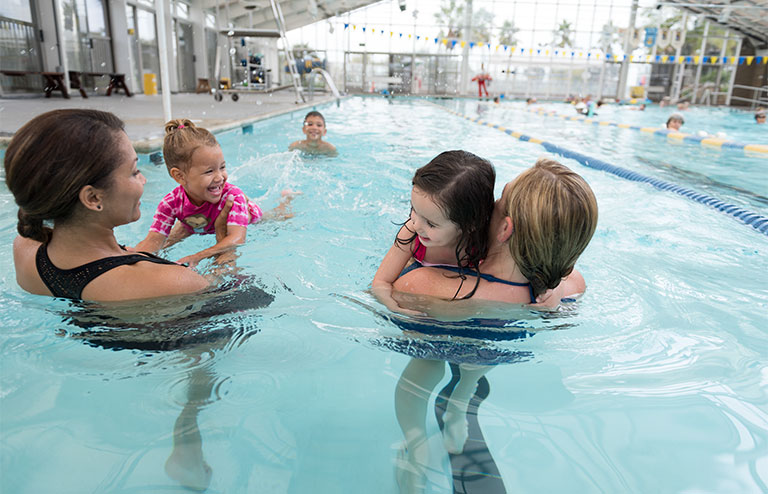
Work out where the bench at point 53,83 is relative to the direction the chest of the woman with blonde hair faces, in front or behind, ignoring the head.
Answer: in front

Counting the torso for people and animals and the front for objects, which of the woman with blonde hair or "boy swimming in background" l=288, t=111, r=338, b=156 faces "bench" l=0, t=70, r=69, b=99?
the woman with blonde hair

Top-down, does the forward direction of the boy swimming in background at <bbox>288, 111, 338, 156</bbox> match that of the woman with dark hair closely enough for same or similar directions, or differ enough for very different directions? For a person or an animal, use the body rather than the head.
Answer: very different directions

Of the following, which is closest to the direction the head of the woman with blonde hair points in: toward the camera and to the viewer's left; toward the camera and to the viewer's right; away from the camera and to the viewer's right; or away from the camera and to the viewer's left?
away from the camera and to the viewer's left

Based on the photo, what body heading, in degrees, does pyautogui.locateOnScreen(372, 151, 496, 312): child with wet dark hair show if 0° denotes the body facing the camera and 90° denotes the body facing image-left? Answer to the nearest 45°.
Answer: approximately 45°

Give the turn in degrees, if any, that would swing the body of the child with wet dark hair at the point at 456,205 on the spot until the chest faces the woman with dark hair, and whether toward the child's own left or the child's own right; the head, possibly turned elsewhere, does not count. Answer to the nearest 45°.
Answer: approximately 45° to the child's own right

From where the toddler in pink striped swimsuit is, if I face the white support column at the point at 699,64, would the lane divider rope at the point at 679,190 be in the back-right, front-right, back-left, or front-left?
front-right

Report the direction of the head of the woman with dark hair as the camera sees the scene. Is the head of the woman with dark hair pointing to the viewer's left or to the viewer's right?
to the viewer's right

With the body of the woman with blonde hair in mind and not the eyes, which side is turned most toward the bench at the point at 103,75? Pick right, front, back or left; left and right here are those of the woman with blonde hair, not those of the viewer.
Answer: front

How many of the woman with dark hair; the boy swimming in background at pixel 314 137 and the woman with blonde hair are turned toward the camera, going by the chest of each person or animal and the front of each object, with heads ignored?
1

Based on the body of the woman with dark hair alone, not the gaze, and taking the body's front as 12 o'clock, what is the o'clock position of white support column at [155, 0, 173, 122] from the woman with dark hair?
The white support column is roughly at 11 o'clock from the woman with dark hair.

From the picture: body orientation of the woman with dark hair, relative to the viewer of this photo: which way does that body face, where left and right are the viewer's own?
facing away from the viewer and to the right of the viewer

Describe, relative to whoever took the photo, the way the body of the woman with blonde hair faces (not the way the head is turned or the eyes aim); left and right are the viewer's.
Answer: facing away from the viewer and to the left of the viewer

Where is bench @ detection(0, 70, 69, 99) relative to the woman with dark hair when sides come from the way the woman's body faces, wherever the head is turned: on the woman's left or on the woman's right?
on the woman's left

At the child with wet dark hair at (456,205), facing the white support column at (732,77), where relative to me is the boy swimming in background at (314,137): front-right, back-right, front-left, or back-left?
front-left

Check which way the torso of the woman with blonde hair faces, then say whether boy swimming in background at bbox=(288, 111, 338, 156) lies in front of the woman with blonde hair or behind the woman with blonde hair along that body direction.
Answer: in front

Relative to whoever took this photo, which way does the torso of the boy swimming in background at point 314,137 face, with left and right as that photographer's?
facing the viewer
